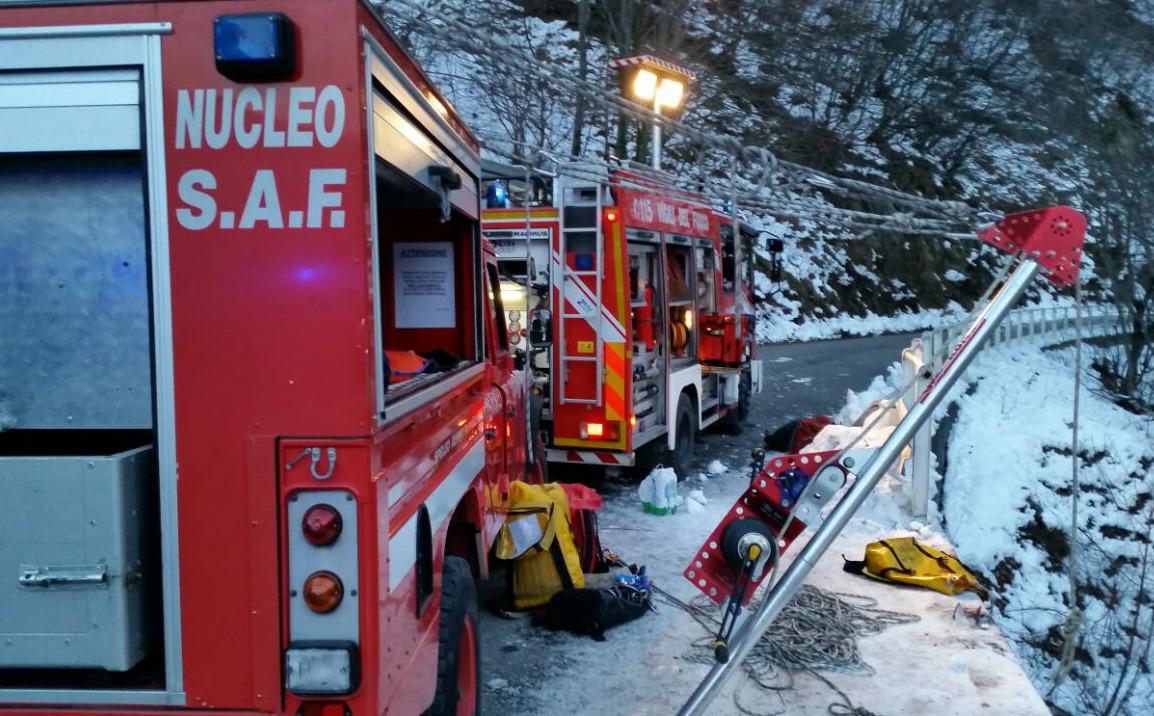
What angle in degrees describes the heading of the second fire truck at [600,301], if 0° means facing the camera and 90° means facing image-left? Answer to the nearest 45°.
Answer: approximately 225°

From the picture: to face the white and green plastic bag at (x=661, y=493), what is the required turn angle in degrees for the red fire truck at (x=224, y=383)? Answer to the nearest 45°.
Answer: approximately 45° to its right

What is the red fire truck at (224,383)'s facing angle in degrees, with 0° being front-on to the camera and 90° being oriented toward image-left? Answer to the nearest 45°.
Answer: approximately 180°

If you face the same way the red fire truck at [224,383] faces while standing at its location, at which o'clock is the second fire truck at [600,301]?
The second fire truck is roughly at 1 o'clock from the red fire truck.

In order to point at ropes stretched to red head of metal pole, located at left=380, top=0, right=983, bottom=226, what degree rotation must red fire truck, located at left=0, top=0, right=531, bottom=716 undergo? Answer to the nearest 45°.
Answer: approximately 45° to its right

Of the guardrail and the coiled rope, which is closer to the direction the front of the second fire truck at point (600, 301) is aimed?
the guardrail

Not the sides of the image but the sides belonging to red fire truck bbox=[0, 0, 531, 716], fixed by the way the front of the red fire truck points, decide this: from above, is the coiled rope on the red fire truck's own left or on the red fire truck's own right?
on the red fire truck's own right
